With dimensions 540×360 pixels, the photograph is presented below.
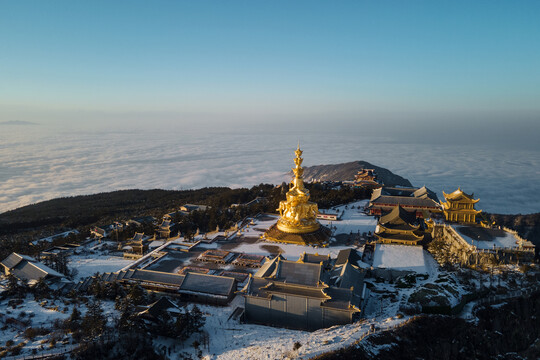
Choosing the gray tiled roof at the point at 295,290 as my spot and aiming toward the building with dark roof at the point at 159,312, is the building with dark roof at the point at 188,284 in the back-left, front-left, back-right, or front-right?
front-right

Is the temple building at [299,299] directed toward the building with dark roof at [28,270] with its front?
no

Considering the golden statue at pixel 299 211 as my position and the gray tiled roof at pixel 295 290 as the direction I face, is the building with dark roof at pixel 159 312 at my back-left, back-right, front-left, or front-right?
front-right
